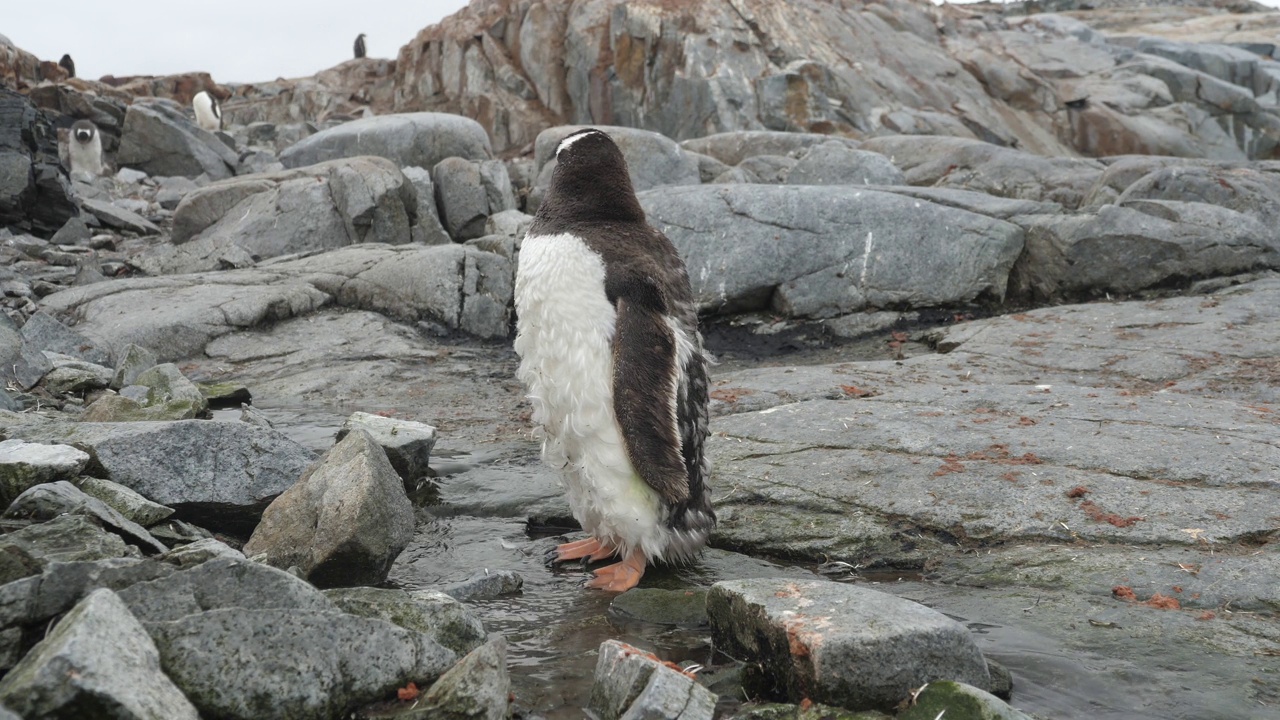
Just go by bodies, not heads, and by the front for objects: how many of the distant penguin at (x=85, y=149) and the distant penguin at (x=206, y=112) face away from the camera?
0

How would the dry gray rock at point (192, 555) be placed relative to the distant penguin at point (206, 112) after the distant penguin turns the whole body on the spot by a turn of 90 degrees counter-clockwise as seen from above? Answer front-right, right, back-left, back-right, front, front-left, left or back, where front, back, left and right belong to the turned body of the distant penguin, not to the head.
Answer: front-right

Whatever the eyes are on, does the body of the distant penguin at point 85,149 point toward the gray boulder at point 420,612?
yes

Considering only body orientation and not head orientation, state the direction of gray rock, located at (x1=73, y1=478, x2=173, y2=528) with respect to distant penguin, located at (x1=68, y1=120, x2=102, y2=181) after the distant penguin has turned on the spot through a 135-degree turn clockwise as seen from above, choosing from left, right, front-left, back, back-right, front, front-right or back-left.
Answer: back-left

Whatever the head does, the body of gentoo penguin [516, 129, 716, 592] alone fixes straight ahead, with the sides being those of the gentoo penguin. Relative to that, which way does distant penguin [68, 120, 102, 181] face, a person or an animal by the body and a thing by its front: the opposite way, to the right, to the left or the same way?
to the left

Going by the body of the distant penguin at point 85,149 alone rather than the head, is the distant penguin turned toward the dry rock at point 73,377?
yes

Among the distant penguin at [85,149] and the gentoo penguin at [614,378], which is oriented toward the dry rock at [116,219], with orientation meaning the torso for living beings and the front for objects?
the distant penguin

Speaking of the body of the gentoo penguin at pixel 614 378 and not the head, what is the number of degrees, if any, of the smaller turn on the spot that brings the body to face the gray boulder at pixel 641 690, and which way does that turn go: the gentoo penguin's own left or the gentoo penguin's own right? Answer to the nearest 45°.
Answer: approximately 45° to the gentoo penguin's own left

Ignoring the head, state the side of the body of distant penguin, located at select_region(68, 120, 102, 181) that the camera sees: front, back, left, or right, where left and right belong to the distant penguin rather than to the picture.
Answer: front

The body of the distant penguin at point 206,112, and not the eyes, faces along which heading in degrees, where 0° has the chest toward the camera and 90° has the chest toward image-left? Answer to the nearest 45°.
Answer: approximately 45°

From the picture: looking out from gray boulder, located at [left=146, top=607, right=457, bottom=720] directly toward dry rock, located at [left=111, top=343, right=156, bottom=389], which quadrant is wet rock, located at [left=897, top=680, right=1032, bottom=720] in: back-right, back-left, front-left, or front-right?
back-right

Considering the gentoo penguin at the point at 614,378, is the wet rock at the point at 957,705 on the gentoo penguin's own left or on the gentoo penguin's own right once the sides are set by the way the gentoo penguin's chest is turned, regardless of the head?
on the gentoo penguin's own left

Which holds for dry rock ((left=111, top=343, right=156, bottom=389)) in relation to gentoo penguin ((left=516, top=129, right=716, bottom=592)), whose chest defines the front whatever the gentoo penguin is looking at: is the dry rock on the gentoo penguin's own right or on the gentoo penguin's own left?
on the gentoo penguin's own right

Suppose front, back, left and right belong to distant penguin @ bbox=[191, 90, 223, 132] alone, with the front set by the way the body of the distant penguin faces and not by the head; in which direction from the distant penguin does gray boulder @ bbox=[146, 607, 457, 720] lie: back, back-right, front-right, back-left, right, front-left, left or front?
front-left
